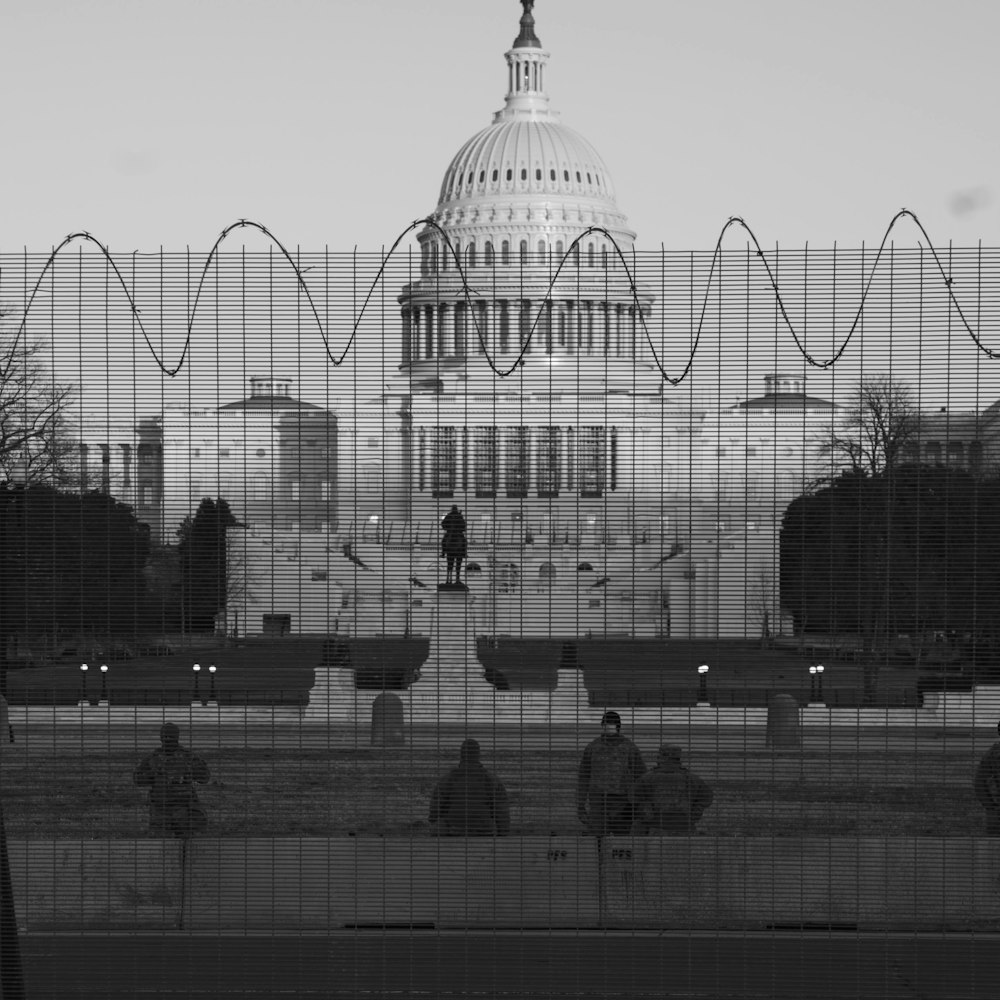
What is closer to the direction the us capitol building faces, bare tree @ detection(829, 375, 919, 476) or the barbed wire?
the barbed wire

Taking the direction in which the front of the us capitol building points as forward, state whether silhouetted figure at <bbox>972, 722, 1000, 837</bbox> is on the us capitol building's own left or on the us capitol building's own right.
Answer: on the us capitol building's own left

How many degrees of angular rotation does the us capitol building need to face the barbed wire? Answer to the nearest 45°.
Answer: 0° — it already faces it

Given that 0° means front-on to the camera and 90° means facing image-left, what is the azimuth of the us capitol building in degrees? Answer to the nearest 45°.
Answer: approximately 0°
